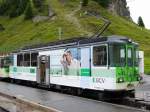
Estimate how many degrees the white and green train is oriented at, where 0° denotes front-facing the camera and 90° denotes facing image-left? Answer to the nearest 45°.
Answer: approximately 315°
